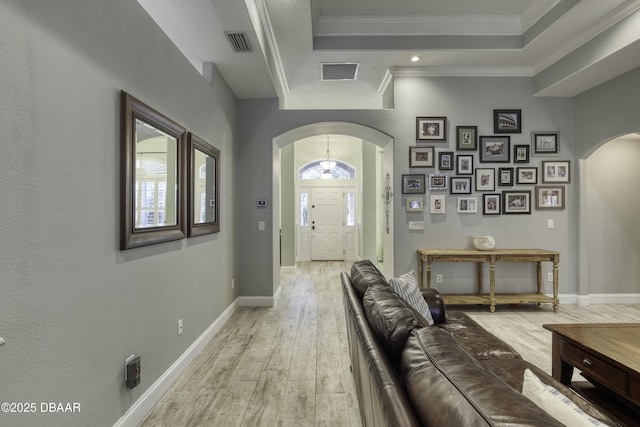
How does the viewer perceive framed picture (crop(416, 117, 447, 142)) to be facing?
facing the viewer

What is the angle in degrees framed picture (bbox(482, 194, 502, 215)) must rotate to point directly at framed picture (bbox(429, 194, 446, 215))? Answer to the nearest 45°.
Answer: approximately 45° to its right

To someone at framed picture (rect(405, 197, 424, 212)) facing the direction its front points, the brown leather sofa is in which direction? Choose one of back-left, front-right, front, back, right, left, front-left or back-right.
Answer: front

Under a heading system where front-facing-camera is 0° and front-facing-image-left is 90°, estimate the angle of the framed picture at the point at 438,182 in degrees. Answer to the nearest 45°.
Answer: approximately 0°

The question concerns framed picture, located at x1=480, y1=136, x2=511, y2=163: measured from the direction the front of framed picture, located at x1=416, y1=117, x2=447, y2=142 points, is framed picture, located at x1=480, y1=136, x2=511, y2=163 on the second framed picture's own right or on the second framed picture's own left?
on the second framed picture's own left

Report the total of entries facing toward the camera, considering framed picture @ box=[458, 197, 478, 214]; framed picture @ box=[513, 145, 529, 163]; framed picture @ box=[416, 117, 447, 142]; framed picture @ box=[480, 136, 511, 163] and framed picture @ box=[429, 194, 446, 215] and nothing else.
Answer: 5

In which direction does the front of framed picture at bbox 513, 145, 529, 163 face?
toward the camera

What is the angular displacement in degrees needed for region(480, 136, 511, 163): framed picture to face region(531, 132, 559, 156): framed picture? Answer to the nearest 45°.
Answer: approximately 135° to its left

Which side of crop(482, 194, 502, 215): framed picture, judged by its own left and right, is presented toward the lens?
front

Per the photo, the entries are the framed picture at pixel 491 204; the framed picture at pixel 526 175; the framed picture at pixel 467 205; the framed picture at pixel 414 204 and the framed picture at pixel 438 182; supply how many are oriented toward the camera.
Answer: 5

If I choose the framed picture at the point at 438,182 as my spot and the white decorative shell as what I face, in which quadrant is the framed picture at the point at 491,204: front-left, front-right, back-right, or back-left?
front-left

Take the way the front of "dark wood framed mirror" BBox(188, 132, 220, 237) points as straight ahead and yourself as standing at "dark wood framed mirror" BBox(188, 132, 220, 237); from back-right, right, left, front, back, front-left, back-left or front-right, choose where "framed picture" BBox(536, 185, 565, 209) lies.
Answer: front-left

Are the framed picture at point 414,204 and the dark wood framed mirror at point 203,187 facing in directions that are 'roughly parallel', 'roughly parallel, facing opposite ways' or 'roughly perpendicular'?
roughly perpendicular

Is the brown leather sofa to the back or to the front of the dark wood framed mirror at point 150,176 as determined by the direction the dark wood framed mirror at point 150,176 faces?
to the front
